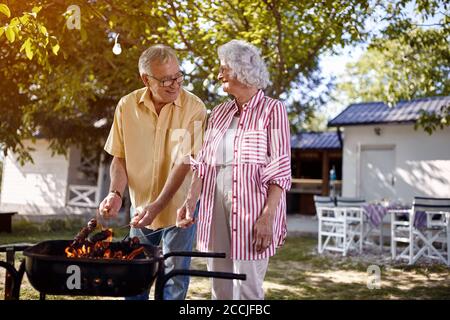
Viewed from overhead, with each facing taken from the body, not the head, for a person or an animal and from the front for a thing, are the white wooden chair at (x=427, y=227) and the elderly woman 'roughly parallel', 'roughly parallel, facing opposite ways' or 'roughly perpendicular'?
roughly perpendicular

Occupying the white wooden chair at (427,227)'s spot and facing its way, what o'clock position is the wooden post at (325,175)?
The wooden post is roughly at 1 o'clock from the white wooden chair.

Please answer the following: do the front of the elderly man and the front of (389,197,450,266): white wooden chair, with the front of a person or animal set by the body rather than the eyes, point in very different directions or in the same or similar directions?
very different directions

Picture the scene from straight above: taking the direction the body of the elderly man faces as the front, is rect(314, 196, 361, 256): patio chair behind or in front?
behind

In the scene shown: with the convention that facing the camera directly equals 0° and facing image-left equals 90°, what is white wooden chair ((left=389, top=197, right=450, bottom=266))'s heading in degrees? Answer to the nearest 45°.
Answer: approximately 135°

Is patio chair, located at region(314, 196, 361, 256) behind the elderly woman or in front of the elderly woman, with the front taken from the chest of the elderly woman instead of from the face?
behind

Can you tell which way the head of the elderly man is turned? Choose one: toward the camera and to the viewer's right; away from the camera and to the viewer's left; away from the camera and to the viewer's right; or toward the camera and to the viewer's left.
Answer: toward the camera and to the viewer's right

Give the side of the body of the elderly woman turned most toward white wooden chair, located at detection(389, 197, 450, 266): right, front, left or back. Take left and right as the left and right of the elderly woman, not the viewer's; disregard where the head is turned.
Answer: back

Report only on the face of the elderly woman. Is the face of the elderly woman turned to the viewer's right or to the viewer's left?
to the viewer's left
